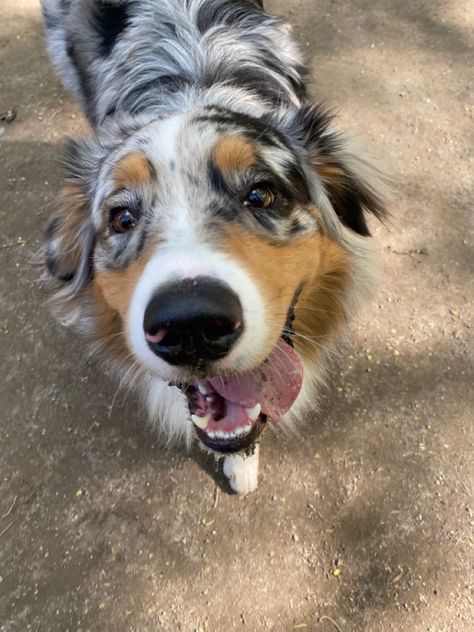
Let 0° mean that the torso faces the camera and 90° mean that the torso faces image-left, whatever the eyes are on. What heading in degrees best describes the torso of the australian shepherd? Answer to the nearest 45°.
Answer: approximately 0°

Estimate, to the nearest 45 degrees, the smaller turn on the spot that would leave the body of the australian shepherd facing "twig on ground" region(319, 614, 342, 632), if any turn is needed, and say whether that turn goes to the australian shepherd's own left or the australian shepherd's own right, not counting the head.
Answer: approximately 45° to the australian shepherd's own left
